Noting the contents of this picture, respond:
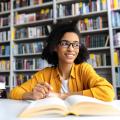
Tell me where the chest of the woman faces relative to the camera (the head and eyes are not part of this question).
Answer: toward the camera

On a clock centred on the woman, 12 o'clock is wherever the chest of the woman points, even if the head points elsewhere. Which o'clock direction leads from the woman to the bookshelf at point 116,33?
The bookshelf is roughly at 7 o'clock from the woman.

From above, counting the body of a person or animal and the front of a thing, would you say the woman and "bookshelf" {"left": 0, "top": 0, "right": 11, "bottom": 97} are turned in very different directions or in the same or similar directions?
same or similar directions

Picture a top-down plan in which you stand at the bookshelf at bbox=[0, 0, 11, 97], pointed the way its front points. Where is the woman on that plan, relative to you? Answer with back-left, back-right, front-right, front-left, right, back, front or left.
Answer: front

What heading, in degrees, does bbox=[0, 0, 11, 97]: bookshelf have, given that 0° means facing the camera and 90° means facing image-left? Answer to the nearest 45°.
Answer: approximately 0°

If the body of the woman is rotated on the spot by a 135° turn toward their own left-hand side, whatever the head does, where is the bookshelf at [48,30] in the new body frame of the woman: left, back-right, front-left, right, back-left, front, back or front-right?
front-left

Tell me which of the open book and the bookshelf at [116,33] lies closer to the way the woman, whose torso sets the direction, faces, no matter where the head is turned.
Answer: the open book

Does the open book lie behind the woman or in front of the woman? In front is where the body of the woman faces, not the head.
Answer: in front

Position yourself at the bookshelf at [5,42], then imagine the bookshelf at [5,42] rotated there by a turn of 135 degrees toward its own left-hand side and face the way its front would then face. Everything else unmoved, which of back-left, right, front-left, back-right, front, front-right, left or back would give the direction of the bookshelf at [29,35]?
right

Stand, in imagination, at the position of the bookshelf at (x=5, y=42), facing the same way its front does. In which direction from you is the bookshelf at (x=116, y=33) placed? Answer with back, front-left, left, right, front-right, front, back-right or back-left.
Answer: front-left
